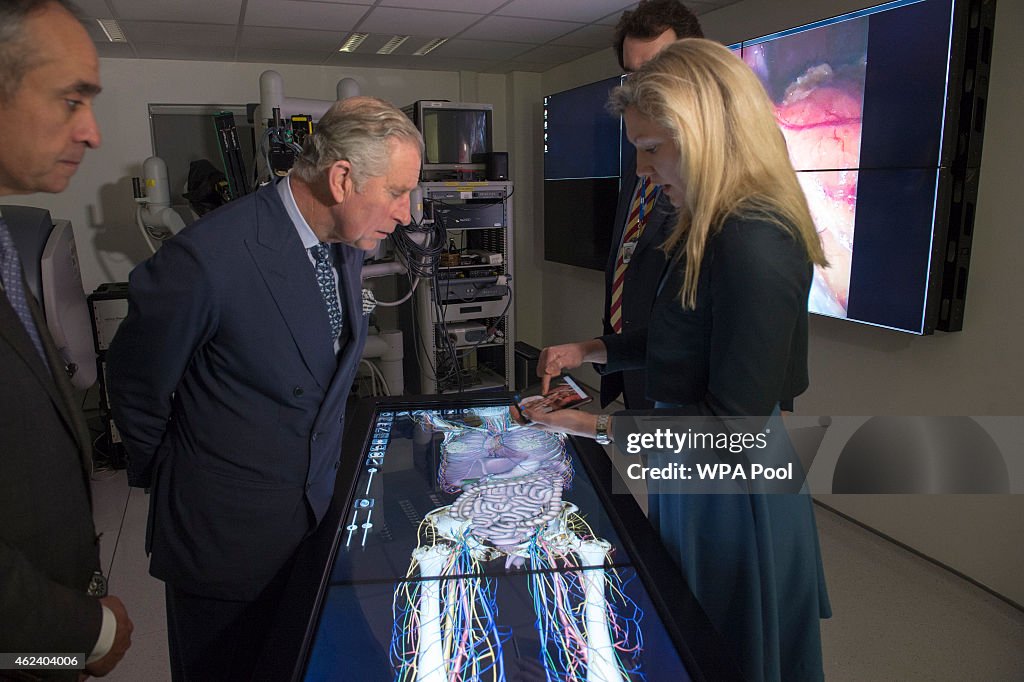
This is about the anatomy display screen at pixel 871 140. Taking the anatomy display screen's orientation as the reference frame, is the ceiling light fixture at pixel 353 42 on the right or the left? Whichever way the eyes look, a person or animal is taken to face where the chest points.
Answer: on its right

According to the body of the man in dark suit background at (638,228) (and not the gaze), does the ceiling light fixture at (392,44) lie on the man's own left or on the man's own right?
on the man's own right

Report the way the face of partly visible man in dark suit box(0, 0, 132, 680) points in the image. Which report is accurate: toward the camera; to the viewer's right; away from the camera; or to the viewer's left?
to the viewer's right

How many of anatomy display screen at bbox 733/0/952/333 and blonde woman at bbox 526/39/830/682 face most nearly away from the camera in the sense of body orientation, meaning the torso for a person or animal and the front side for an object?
0

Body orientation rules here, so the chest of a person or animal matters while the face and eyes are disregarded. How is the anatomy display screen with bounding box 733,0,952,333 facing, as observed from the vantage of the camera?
facing the viewer and to the left of the viewer

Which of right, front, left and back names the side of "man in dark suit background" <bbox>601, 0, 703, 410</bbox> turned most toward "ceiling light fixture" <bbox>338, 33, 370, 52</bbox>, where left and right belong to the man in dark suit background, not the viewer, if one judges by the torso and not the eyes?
right

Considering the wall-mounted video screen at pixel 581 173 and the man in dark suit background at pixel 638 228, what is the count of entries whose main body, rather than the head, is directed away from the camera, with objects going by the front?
0

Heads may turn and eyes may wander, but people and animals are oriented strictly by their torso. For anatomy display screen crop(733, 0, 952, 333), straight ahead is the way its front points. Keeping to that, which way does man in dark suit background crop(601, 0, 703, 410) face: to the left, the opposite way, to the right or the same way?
the same way

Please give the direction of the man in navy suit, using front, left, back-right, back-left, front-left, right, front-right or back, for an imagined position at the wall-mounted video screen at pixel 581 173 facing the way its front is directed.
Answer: front-left

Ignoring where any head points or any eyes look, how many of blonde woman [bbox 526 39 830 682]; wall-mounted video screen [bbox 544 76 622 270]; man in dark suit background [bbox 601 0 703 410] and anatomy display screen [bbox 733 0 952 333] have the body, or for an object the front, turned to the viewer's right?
0

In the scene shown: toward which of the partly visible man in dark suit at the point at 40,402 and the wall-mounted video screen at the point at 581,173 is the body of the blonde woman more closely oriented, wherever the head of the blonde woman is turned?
the partly visible man in dark suit

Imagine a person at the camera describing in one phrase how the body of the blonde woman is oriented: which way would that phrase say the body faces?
to the viewer's left

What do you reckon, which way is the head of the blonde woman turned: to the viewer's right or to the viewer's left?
to the viewer's left

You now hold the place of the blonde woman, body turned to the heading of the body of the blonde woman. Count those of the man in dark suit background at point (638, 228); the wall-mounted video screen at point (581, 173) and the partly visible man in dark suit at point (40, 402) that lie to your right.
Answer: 2

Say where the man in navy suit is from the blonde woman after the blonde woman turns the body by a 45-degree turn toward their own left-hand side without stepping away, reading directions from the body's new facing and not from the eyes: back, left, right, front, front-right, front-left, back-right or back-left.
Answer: front-right
